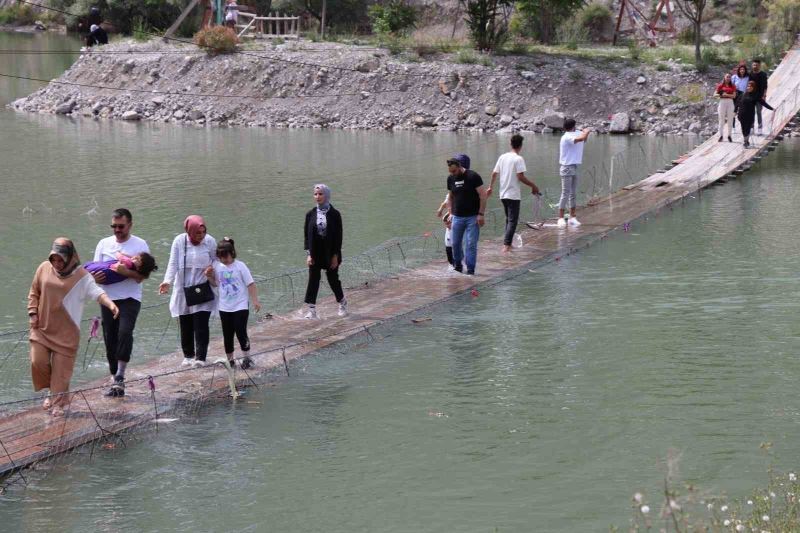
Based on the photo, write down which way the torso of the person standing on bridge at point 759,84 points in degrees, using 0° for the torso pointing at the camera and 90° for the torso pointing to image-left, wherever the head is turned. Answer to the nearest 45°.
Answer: approximately 45°

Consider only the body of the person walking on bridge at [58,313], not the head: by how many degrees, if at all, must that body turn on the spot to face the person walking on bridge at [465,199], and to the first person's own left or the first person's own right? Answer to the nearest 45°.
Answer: approximately 180°

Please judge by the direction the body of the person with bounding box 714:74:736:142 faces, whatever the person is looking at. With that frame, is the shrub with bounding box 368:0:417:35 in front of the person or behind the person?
behind

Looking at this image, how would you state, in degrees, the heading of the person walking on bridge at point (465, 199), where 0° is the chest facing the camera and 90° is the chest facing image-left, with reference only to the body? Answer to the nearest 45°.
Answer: approximately 45°

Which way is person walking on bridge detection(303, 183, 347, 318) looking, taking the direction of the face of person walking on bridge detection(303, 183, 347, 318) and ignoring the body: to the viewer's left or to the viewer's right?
to the viewer's left

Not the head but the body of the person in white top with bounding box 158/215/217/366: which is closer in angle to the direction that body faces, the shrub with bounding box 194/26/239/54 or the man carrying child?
the man carrying child

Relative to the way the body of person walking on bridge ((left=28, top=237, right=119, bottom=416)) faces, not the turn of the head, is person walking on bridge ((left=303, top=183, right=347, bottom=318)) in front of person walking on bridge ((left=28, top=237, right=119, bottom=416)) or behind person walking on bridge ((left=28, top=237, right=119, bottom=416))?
behind

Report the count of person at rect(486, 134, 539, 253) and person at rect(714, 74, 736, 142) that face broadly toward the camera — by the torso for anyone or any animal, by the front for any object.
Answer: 1
